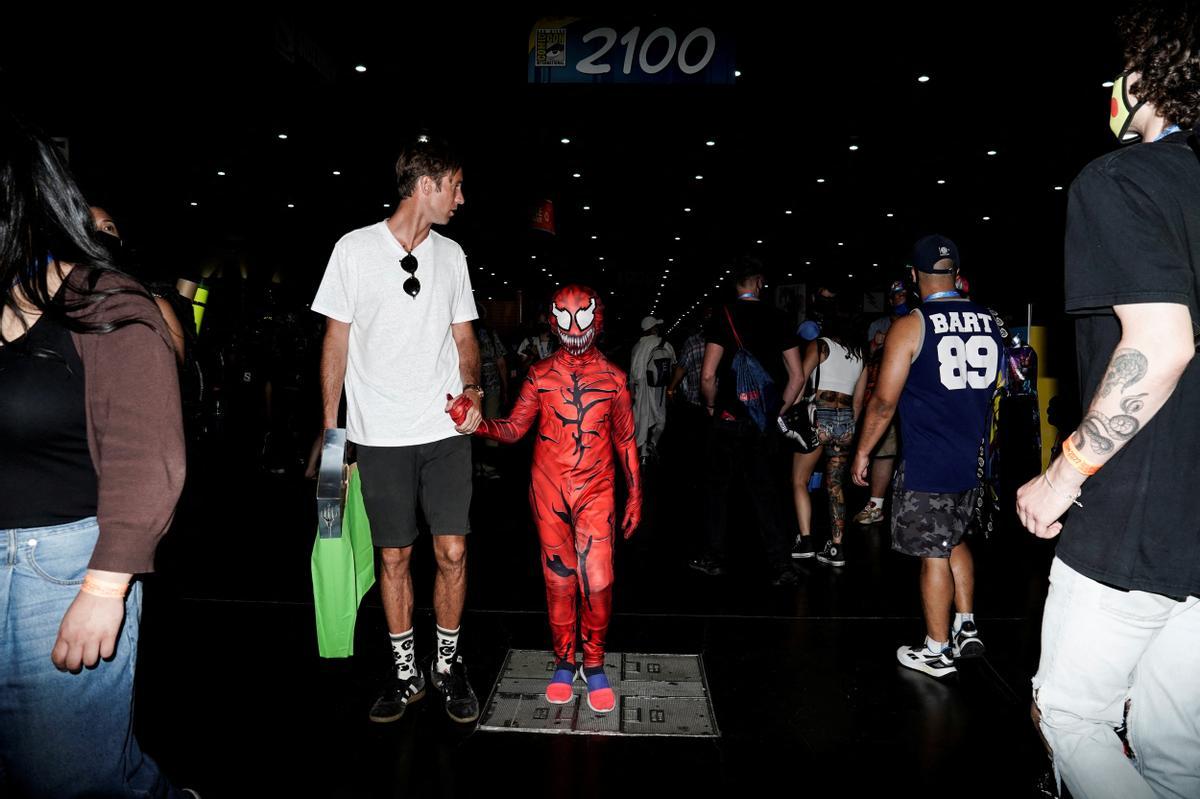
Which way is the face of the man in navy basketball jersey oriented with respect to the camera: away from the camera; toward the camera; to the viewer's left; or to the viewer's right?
away from the camera

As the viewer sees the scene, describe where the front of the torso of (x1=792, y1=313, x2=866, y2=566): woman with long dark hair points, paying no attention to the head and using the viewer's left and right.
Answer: facing away from the viewer and to the left of the viewer

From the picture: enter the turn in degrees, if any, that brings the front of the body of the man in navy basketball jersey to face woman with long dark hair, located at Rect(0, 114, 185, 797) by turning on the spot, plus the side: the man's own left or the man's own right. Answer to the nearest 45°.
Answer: approximately 90° to the man's own left

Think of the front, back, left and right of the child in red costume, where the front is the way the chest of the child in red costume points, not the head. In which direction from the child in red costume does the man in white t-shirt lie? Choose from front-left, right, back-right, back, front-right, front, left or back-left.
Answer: right

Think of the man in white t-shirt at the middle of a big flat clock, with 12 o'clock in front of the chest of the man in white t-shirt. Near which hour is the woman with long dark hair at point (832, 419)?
The woman with long dark hair is roughly at 8 o'clock from the man in white t-shirt.

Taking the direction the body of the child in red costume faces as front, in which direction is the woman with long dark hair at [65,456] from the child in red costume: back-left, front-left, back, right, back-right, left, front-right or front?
front-right

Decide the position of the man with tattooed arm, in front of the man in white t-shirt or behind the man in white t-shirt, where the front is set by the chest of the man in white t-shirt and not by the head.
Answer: in front

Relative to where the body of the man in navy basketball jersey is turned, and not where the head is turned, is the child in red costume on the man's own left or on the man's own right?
on the man's own left

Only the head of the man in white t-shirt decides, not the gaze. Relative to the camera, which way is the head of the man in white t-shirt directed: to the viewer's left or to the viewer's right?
to the viewer's right

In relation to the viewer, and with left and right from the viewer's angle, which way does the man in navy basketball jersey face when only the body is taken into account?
facing away from the viewer and to the left of the viewer

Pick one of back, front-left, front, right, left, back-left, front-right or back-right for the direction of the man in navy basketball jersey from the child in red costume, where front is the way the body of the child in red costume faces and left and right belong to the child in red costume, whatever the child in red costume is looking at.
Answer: left

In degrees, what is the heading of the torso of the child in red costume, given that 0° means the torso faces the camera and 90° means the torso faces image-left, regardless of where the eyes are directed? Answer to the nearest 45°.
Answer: approximately 0°
